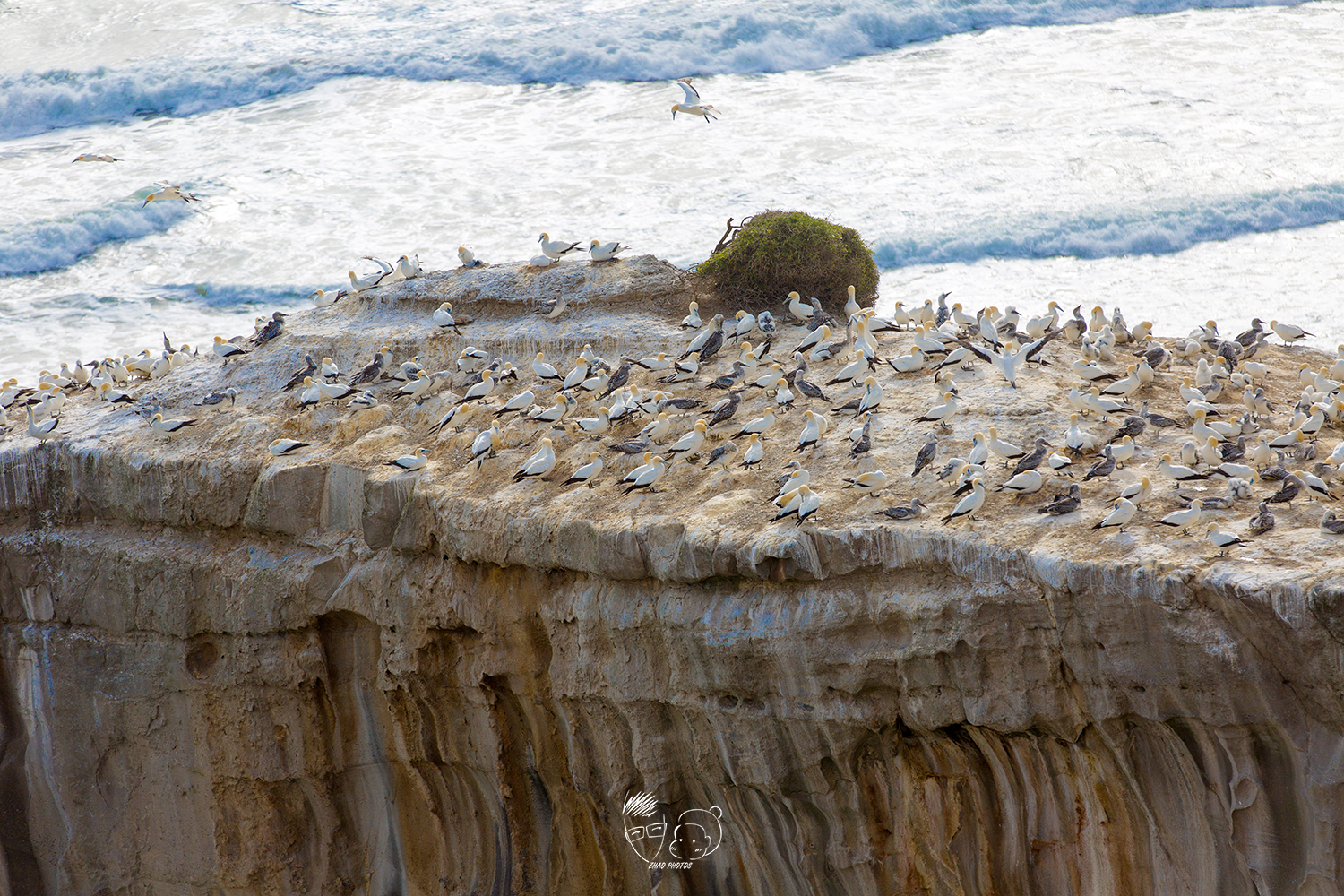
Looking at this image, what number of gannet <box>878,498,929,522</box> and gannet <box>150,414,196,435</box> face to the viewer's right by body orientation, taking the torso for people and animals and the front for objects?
1

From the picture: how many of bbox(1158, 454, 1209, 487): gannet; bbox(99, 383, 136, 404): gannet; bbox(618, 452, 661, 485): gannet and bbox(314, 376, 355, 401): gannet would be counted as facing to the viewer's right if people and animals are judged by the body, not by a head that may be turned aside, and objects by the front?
1

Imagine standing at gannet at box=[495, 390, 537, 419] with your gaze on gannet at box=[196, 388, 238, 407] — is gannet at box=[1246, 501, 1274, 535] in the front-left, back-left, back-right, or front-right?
back-left

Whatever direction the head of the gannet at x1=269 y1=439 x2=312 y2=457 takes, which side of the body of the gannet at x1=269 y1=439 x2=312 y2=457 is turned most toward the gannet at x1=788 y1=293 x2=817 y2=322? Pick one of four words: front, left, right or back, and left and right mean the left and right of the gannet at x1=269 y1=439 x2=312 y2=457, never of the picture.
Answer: back

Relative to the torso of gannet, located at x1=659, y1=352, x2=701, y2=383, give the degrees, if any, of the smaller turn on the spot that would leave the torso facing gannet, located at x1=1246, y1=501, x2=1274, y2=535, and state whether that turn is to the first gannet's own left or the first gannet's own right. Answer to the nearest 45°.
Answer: approximately 45° to the first gannet's own right

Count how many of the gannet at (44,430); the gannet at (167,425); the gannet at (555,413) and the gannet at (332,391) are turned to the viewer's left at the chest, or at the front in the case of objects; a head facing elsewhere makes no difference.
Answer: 3

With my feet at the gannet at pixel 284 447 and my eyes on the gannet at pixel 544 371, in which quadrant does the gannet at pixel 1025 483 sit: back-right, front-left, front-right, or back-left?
front-right
